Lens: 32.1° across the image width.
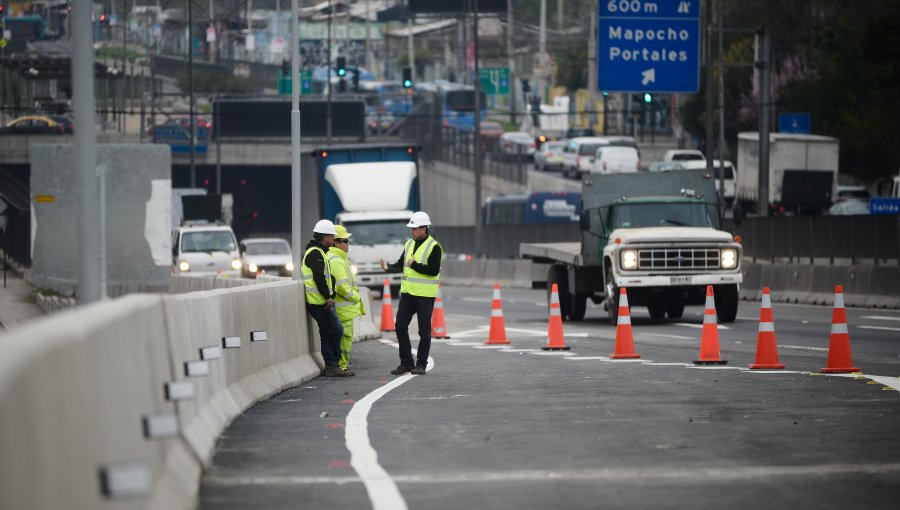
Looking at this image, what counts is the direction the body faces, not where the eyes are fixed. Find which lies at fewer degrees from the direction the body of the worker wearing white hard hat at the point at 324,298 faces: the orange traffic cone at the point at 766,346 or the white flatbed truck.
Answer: the orange traffic cone

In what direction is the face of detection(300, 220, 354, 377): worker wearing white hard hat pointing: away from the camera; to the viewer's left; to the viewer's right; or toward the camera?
to the viewer's right

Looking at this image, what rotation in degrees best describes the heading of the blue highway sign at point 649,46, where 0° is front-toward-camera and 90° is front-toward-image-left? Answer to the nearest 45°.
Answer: approximately 0°

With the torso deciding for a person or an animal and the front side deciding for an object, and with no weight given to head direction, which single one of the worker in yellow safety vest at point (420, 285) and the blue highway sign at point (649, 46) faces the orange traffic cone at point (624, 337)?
the blue highway sign

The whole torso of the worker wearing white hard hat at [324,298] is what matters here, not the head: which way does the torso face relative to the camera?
to the viewer's right

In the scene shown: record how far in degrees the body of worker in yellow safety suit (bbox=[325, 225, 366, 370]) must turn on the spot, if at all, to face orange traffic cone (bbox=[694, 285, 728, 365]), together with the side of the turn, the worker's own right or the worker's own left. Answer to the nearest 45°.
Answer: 0° — they already face it

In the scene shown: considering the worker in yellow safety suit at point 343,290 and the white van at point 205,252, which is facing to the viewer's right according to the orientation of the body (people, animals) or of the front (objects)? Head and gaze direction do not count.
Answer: the worker in yellow safety suit

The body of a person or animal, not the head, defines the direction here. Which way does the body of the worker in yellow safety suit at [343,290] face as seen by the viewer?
to the viewer's right

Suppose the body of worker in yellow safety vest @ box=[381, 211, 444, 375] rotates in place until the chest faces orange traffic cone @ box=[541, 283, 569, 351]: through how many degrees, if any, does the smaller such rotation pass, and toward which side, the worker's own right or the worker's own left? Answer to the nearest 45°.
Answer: approximately 180°

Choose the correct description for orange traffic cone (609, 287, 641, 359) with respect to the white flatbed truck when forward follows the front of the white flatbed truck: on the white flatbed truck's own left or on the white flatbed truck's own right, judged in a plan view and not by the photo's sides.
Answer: on the white flatbed truck's own right

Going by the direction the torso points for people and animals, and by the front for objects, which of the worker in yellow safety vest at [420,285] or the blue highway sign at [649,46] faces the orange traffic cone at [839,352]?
the blue highway sign

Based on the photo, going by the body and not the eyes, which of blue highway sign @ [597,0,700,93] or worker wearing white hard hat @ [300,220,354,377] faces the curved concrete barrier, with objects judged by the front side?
the blue highway sign
